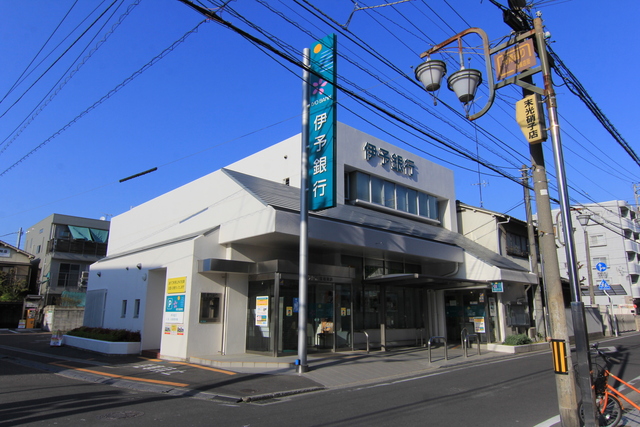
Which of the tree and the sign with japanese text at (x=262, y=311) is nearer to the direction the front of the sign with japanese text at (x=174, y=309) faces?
the sign with japanese text

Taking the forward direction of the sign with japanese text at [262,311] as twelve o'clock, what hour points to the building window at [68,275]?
The building window is roughly at 5 o'clock from the sign with japanese text.

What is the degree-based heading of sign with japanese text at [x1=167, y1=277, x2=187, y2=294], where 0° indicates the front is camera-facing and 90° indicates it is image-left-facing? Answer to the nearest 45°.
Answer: approximately 0°

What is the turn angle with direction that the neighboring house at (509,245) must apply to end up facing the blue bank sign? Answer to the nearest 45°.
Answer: approximately 45° to its right

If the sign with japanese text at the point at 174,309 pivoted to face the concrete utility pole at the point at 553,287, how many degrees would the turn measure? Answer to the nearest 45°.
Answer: approximately 45° to its left

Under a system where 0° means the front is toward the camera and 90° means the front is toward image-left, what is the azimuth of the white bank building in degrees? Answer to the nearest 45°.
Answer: approximately 315°

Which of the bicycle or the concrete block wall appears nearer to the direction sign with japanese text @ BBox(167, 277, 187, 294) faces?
the bicycle
